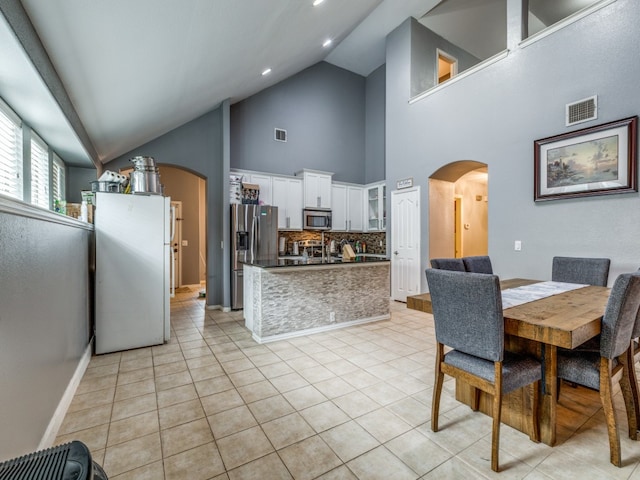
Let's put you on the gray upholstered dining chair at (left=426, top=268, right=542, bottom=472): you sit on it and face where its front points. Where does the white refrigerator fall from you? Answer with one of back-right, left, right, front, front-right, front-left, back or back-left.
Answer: back-left

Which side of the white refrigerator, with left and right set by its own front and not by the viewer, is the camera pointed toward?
right

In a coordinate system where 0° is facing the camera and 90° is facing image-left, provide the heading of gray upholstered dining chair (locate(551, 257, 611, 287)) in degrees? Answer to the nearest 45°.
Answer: approximately 45°

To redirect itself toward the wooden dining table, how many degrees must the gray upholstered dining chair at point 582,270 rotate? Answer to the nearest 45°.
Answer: approximately 45° to its left

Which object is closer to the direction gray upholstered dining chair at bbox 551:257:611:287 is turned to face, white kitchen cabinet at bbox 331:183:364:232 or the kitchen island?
the kitchen island

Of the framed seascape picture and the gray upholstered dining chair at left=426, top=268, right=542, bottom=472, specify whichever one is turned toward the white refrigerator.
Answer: the framed seascape picture

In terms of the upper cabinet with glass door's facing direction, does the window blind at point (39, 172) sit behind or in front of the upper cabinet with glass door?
in front

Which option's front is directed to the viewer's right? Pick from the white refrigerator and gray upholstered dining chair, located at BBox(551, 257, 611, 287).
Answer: the white refrigerator

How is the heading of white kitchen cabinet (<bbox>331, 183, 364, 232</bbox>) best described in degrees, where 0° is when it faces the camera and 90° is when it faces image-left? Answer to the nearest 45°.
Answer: approximately 315°
